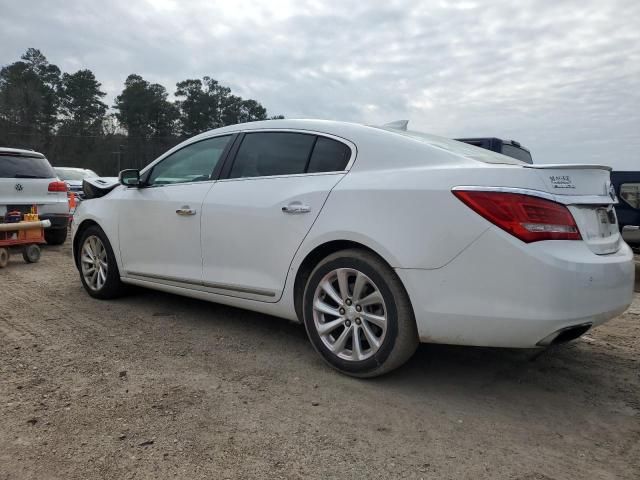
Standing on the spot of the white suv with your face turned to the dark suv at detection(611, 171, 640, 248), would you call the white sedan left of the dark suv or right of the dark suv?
right

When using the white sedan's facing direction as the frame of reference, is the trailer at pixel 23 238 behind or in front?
in front

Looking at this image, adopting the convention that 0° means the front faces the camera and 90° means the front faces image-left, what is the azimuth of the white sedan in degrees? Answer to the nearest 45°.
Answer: approximately 135°

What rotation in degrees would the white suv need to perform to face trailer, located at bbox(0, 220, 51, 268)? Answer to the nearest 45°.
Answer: approximately 180°

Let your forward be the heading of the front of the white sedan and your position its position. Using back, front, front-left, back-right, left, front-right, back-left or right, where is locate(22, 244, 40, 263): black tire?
front

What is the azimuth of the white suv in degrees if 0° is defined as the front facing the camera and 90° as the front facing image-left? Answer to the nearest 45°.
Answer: approximately 180°

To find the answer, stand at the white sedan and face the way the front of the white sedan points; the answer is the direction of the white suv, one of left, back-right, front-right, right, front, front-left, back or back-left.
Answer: front

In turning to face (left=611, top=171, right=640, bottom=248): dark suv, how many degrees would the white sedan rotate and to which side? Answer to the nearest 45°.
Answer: approximately 90° to its right

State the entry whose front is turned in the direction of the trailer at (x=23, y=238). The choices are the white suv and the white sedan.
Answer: the white sedan

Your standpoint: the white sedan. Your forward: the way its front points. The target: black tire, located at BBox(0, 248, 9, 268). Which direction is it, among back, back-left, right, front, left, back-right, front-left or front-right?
front

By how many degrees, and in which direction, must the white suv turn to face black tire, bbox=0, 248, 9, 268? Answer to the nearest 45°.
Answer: approximately 180°

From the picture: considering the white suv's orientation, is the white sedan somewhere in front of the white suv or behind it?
behind

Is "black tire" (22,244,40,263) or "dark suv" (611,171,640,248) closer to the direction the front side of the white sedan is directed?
the black tire
